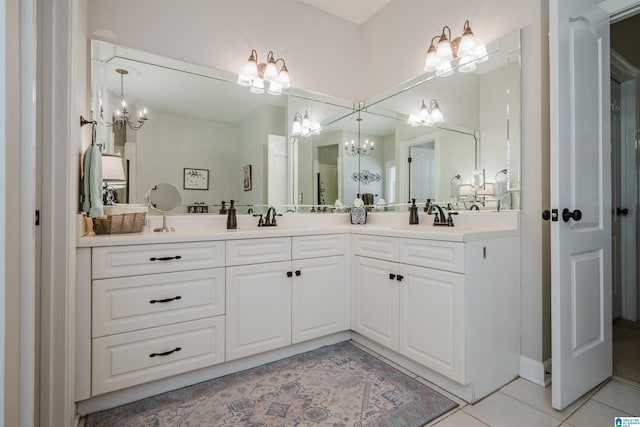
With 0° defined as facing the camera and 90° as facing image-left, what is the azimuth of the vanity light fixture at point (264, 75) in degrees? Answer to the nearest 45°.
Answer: approximately 315°

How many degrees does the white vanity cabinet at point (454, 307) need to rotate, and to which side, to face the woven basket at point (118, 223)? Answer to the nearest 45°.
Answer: approximately 45° to its right

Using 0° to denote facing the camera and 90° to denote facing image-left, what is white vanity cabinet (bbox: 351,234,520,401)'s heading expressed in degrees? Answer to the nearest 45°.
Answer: approximately 45°

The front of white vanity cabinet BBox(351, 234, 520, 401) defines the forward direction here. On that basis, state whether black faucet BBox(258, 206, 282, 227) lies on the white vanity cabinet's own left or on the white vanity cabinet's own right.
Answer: on the white vanity cabinet's own right

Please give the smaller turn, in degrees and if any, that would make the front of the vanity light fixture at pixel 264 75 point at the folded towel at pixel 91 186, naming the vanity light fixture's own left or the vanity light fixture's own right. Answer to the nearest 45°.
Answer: approximately 90° to the vanity light fixture's own right

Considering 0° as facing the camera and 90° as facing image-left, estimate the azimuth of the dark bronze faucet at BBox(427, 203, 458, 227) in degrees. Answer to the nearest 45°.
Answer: approximately 45°
